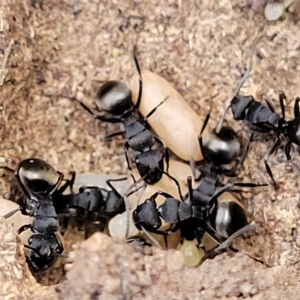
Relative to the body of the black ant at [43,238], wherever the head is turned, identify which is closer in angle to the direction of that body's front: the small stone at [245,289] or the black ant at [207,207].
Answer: the small stone

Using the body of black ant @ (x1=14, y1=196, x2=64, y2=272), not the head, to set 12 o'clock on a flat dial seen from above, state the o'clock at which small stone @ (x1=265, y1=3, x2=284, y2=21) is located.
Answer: The small stone is roughly at 8 o'clock from the black ant.

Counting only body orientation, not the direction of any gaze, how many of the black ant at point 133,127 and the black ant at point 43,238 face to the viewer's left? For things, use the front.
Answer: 0

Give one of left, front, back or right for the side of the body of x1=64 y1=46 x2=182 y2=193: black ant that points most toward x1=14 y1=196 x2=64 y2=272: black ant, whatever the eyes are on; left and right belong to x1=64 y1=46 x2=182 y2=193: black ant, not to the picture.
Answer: right

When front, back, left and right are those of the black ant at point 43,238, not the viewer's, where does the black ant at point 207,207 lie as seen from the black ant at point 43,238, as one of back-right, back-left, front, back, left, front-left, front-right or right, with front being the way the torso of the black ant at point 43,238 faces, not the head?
left

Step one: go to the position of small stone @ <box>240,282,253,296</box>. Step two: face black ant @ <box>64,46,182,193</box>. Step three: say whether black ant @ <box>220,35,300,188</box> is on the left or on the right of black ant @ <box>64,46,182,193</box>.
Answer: right

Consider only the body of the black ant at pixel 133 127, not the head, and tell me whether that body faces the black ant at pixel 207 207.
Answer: yes
